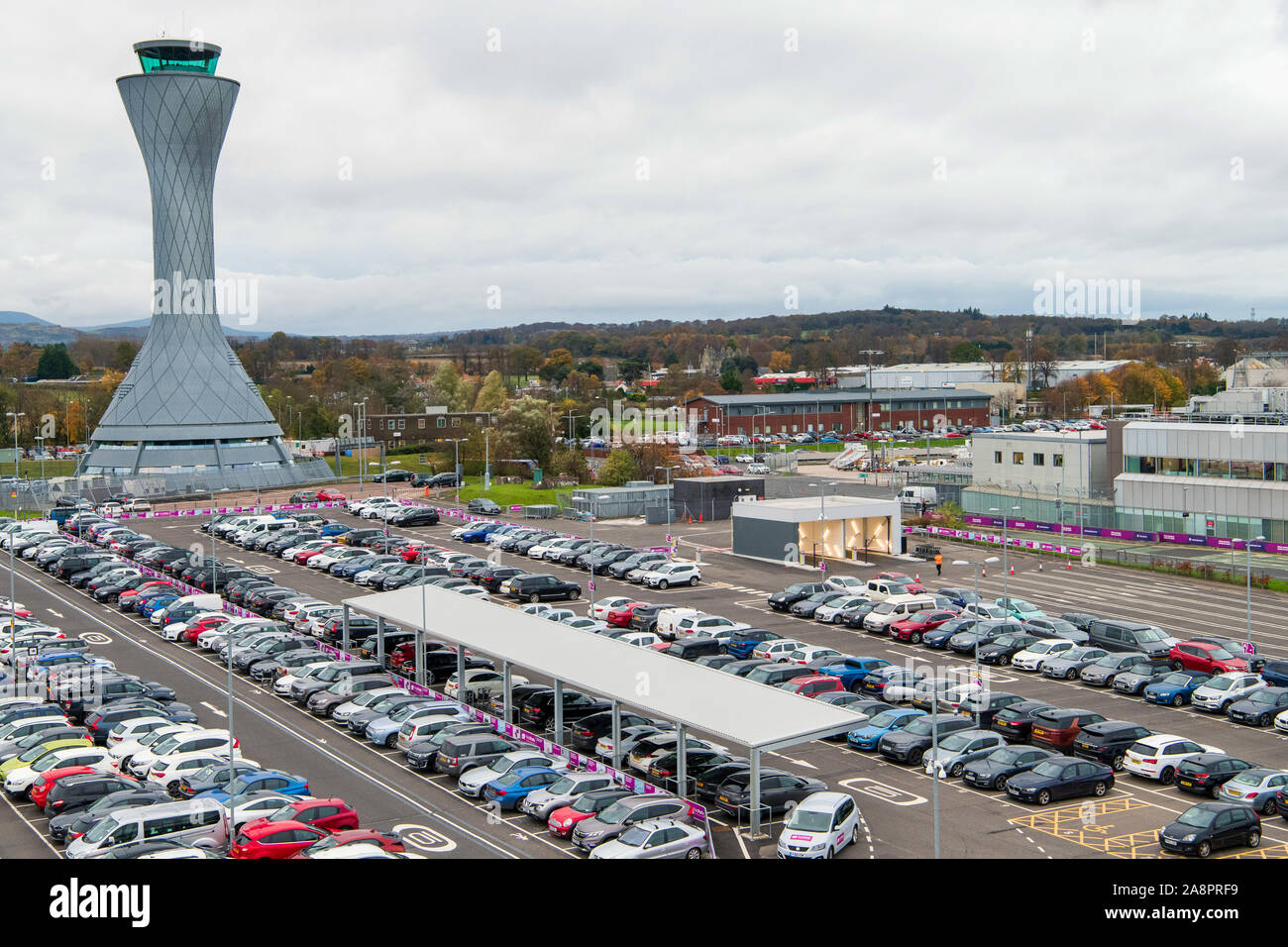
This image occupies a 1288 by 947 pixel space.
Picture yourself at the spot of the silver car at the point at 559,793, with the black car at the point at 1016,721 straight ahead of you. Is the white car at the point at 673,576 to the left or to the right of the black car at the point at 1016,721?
left

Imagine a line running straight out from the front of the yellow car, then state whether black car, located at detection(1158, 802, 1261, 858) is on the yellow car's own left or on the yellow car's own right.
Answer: on the yellow car's own left

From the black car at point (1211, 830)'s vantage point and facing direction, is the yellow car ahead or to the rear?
ahead

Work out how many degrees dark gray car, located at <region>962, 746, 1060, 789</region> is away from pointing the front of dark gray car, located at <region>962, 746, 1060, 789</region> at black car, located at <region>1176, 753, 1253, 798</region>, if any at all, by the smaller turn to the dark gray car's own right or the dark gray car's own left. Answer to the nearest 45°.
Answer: approximately 135° to the dark gray car's own left

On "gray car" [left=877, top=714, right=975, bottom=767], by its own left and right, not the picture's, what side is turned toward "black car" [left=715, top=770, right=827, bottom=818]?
front

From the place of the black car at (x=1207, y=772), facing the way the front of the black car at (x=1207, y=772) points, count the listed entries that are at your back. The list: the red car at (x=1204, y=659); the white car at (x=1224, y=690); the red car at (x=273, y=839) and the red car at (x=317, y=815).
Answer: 2

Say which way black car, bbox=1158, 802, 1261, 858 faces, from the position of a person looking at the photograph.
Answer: facing the viewer and to the left of the viewer
